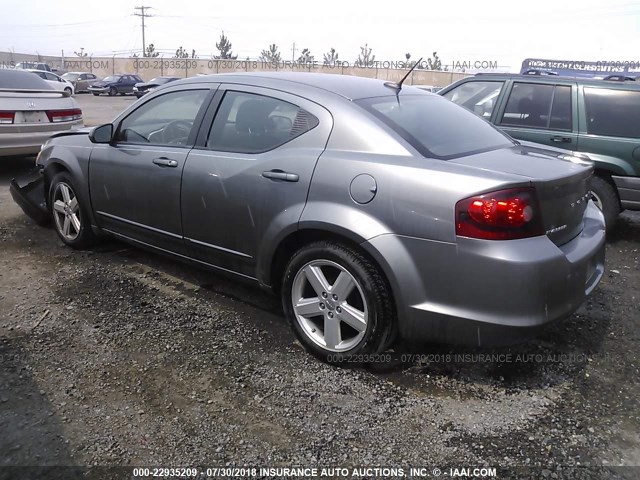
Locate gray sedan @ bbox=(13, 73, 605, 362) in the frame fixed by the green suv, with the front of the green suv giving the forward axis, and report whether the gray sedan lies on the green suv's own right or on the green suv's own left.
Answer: on the green suv's own left

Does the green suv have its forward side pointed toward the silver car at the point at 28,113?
yes

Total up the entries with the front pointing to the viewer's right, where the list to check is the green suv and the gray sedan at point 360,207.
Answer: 0

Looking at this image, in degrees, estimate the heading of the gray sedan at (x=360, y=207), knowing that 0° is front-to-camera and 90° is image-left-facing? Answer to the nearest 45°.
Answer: approximately 135°

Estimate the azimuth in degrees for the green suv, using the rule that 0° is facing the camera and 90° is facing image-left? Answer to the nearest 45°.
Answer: approximately 90°

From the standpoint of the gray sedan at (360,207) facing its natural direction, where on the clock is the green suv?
The green suv is roughly at 3 o'clock from the gray sedan.

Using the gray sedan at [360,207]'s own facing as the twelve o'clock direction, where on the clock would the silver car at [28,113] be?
The silver car is roughly at 12 o'clock from the gray sedan.
